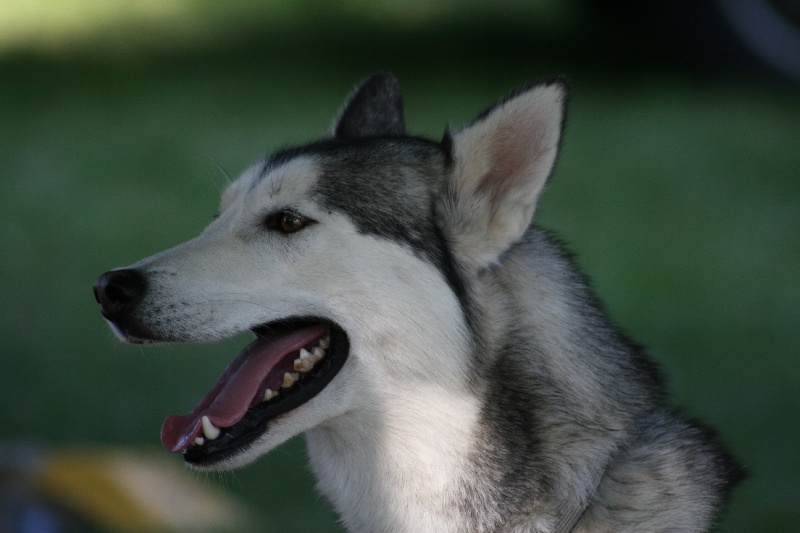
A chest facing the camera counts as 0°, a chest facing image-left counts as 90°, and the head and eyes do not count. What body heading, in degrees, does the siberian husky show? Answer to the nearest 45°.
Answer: approximately 90°

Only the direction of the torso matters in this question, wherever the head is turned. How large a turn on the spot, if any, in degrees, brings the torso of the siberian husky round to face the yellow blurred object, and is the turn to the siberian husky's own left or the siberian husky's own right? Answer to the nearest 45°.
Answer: approximately 45° to the siberian husky's own right
